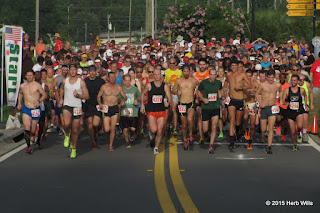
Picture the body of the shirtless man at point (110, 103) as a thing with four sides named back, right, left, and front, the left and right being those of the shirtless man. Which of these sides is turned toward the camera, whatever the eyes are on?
front

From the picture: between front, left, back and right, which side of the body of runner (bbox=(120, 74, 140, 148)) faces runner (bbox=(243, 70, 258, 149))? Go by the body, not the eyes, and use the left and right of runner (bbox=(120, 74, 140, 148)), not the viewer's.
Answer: left

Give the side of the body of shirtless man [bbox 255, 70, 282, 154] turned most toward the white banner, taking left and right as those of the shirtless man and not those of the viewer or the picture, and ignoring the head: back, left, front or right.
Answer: right

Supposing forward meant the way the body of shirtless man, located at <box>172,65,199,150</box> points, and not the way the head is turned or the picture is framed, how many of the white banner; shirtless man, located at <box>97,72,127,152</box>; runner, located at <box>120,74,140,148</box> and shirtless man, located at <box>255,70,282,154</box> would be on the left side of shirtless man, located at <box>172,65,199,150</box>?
1

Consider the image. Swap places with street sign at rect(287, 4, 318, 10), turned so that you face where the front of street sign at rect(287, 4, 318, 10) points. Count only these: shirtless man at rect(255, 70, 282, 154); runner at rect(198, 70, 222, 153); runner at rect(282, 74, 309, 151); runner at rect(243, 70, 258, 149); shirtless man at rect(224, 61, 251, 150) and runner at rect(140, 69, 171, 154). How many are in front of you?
6

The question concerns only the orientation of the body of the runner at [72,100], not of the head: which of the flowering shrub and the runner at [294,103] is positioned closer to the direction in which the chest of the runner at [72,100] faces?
the runner

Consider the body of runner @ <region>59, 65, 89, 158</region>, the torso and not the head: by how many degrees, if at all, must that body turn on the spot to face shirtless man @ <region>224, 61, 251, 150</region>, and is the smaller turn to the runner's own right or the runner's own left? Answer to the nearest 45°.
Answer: approximately 90° to the runner's own left

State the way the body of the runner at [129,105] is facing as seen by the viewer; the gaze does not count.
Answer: toward the camera

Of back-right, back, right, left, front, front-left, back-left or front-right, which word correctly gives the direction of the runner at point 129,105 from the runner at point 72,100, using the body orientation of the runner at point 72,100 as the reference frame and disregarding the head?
back-left

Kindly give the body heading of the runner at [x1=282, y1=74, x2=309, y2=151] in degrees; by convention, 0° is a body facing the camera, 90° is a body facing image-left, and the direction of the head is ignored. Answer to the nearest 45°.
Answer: approximately 0°

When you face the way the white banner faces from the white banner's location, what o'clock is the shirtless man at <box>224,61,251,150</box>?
The shirtless man is roughly at 10 o'clock from the white banner.

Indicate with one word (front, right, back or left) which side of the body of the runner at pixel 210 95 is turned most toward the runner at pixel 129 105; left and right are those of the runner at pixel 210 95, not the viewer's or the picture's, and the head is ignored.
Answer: right

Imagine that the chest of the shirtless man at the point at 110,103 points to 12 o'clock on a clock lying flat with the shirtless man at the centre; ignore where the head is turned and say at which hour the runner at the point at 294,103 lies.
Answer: The runner is roughly at 9 o'clock from the shirtless man.

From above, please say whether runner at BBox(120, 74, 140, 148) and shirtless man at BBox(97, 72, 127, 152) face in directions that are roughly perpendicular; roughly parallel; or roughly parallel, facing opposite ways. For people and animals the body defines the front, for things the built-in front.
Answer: roughly parallel

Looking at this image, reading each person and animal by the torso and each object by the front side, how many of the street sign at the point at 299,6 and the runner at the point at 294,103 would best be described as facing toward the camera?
2
